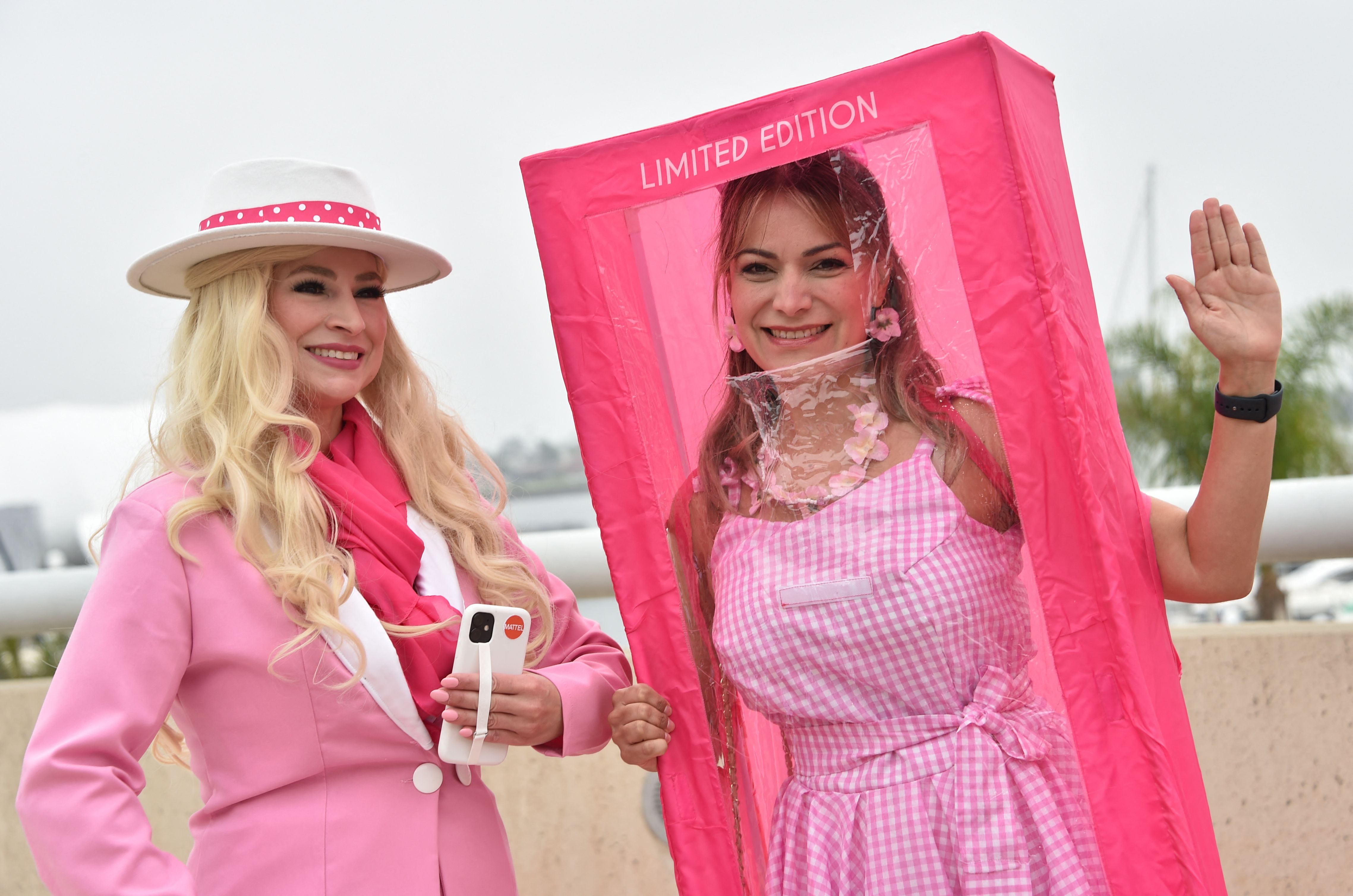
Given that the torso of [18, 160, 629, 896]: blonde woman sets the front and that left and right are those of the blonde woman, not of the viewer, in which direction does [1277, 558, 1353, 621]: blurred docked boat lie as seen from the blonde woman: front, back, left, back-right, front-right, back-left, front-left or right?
left

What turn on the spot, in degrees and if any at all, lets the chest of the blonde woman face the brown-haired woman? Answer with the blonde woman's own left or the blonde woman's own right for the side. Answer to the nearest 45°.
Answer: approximately 45° to the blonde woman's own left

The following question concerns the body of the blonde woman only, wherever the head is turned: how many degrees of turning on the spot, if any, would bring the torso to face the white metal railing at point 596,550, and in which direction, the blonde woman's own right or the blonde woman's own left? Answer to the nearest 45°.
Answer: approximately 90° to the blonde woman's own left

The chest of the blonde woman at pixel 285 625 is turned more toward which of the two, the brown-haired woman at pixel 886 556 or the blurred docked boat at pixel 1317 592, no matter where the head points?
the brown-haired woman

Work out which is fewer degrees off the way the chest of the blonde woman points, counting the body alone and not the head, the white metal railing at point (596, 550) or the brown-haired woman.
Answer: the brown-haired woman

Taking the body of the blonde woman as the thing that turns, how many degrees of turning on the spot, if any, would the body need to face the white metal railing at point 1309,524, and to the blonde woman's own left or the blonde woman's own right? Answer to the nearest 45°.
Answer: approximately 45° to the blonde woman's own left

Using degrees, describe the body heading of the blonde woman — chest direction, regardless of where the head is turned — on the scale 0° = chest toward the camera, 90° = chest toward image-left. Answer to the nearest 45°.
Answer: approximately 315°

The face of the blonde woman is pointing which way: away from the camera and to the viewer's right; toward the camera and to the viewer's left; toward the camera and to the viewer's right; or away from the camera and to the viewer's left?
toward the camera and to the viewer's right
